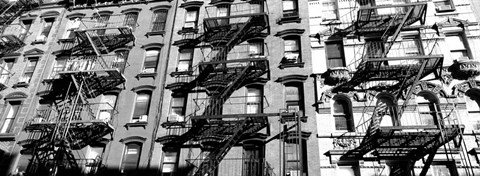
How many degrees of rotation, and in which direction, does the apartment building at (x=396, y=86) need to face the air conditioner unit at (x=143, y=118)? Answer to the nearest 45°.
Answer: approximately 90° to its right

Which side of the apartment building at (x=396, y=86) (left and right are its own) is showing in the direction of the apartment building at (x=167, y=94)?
right

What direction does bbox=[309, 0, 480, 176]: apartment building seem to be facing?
toward the camera
